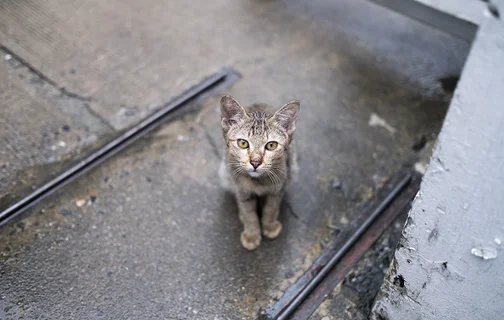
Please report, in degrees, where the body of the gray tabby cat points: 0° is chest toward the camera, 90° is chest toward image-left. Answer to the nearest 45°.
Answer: approximately 0°

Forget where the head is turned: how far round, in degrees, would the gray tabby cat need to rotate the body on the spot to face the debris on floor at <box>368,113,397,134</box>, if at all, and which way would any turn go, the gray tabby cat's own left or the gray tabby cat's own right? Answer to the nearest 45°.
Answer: approximately 135° to the gray tabby cat's own left

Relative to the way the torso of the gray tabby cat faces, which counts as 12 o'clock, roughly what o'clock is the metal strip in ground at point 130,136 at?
The metal strip in ground is roughly at 4 o'clock from the gray tabby cat.

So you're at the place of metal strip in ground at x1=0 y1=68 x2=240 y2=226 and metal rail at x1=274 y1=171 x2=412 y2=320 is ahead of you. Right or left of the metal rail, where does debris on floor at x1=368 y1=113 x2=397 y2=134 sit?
left

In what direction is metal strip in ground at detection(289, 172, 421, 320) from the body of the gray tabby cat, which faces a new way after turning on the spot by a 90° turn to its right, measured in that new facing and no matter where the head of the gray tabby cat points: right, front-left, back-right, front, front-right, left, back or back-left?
back
